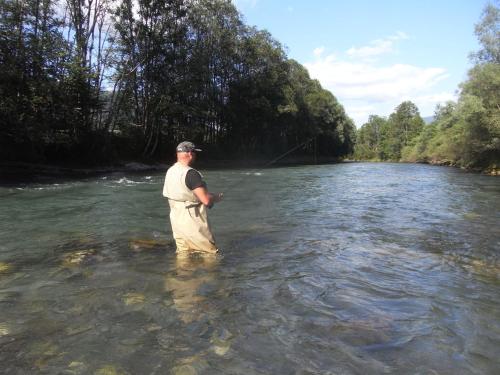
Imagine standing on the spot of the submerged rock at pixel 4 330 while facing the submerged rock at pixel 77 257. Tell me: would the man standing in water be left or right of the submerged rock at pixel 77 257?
right

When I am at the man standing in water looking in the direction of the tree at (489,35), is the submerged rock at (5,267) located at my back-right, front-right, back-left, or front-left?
back-left

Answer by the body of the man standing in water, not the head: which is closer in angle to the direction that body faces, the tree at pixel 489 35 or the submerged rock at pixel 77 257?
the tree

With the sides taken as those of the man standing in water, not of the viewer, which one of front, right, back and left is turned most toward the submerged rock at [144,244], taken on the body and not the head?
left

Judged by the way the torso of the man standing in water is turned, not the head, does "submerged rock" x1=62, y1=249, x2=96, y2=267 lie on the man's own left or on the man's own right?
on the man's own left

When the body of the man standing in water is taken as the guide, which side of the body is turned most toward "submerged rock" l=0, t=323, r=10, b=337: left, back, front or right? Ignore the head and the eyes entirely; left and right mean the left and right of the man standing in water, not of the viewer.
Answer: back

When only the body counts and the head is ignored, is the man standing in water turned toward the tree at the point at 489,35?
yes

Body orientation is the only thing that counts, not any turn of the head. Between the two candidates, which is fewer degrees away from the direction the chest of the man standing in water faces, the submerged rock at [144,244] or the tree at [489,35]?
the tree

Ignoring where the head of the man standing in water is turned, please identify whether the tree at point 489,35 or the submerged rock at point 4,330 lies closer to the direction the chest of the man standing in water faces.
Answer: the tree

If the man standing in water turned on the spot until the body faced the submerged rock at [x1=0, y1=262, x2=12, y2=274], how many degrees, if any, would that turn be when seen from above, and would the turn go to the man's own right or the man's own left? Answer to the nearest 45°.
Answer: approximately 135° to the man's own left

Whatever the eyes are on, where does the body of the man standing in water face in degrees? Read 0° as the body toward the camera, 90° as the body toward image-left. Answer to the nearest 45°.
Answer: approximately 225°

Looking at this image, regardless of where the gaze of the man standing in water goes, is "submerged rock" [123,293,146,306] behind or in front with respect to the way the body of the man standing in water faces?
behind
